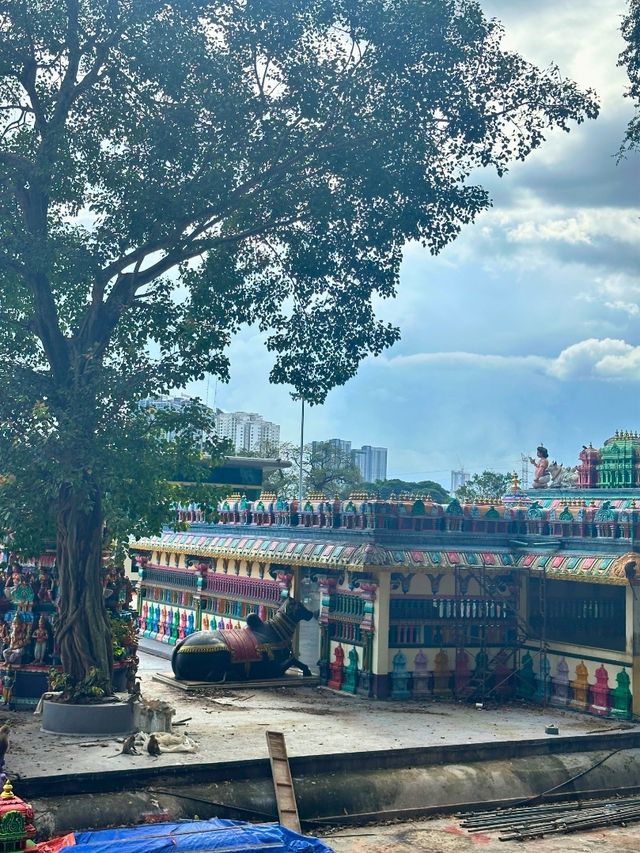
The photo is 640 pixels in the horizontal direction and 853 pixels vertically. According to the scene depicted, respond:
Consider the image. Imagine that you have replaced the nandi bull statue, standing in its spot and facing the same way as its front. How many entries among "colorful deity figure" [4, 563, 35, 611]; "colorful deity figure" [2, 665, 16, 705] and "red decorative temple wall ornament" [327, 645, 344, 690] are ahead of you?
1

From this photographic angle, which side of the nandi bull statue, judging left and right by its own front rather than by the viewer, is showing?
right

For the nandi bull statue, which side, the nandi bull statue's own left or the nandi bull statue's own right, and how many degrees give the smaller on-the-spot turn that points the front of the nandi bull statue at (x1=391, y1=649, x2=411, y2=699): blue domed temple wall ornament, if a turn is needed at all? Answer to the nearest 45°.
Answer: approximately 45° to the nandi bull statue's own right

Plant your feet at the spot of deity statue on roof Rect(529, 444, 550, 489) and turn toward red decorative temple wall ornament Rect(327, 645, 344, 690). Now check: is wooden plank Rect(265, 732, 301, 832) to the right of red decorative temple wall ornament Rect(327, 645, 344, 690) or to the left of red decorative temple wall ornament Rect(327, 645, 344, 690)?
left

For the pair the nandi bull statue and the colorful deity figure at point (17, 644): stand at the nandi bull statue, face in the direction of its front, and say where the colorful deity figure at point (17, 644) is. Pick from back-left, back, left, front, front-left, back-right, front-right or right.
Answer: back-right

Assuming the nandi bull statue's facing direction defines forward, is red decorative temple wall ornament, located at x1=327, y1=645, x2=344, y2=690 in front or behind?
in front

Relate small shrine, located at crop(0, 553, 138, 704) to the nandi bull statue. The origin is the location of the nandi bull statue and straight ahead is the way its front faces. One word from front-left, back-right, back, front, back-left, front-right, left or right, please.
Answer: back-right

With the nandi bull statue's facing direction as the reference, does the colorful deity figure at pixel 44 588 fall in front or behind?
behind

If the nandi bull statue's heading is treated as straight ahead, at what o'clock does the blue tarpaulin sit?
The blue tarpaulin is roughly at 3 o'clock from the nandi bull statue.

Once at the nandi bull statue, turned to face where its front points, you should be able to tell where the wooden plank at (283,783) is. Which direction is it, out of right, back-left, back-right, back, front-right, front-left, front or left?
right

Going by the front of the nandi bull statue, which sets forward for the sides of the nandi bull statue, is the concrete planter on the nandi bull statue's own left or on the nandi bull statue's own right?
on the nandi bull statue's own right

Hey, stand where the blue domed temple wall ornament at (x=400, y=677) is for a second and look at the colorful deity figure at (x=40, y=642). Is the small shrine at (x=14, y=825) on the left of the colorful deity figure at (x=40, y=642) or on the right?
left

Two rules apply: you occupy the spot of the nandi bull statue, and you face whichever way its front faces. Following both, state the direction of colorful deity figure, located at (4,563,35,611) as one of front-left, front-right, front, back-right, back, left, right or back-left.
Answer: back-right

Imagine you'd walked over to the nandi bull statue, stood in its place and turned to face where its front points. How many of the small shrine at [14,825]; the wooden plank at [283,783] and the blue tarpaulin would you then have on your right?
3

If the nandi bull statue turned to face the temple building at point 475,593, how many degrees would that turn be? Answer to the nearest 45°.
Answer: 0° — it already faces it

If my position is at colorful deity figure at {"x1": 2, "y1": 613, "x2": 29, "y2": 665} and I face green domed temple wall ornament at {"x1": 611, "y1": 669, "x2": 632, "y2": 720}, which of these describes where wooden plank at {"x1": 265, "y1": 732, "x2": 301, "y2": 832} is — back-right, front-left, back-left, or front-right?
front-right
